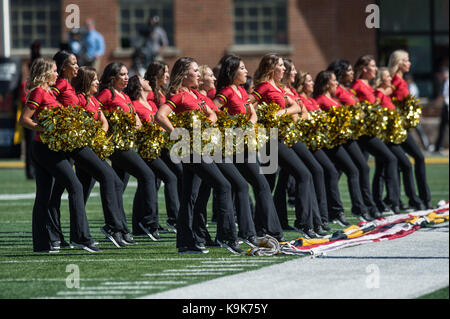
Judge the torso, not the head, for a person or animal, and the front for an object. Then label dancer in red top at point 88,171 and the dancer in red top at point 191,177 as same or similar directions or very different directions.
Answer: same or similar directions

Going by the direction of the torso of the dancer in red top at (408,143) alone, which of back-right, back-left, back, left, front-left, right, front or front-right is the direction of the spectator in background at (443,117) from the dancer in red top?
left

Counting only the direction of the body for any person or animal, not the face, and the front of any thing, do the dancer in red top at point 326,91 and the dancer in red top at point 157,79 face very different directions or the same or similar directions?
same or similar directions

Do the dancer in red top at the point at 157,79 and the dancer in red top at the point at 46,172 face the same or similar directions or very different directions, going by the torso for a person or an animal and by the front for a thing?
same or similar directions

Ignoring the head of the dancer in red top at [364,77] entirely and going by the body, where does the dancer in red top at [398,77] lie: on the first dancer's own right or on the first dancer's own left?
on the first dancer's own left

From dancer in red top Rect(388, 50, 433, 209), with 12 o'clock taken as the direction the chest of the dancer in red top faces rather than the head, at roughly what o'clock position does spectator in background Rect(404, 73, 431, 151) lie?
The spectator in background is roughly at 9 o'clock from the dancer in red top.

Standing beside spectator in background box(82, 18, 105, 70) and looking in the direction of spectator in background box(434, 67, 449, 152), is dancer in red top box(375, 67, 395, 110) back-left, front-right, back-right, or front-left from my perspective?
front-right

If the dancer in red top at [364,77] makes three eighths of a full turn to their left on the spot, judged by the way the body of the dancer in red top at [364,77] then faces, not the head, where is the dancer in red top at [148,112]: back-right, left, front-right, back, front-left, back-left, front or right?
left
